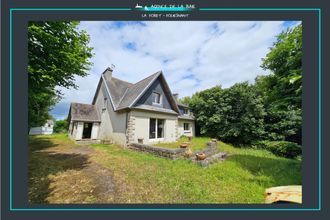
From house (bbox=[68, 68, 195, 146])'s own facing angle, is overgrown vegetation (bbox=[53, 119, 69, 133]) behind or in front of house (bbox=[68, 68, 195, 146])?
behind

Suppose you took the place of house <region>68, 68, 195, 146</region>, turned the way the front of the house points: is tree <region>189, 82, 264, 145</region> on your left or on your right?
on your left

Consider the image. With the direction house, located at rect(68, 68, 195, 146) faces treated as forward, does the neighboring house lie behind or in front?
behind

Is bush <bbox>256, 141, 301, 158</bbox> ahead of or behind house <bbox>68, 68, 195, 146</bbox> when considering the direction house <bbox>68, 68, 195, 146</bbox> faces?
ahead

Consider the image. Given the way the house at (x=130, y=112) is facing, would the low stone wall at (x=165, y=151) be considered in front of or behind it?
in front

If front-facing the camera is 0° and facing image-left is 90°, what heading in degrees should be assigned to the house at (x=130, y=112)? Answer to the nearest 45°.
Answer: approximately 315°

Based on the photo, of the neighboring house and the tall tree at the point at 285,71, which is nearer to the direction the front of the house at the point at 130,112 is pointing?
the tall tree
